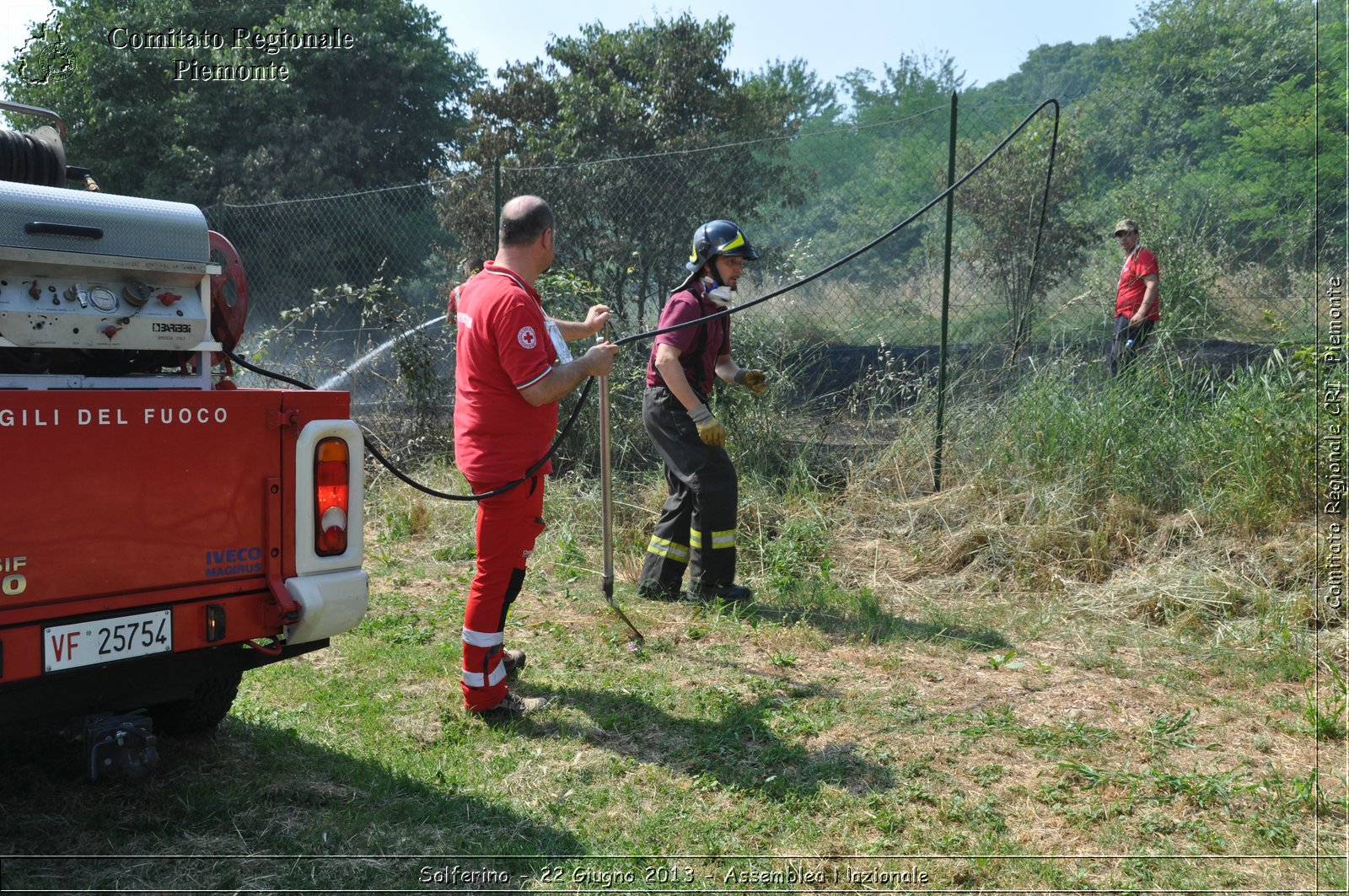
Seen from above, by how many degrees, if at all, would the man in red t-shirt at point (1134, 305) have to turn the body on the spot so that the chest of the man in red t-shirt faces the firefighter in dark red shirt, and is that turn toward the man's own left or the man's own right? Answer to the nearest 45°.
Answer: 0° — they already face them

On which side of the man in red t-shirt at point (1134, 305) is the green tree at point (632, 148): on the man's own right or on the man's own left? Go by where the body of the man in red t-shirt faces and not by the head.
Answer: on the man's own right

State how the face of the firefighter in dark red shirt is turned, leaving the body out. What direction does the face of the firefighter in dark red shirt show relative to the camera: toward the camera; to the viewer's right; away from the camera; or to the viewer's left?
to the viewer's right

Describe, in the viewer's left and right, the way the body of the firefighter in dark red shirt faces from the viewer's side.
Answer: facing to the right of the viewer

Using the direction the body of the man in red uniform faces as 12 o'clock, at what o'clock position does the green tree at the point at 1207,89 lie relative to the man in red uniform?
The green tree is roughly at 10 o'clock from the man in red uniform.

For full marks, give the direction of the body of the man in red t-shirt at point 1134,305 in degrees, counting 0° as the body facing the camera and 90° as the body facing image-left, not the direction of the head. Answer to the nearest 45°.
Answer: approximately 45°

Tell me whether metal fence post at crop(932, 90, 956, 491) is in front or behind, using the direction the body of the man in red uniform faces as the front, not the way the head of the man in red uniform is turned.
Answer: in front

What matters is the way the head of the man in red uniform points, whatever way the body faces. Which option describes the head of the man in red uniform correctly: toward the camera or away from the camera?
away from the camera

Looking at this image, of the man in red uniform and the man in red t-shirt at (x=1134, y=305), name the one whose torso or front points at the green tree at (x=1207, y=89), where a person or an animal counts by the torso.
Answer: the man in red uniform

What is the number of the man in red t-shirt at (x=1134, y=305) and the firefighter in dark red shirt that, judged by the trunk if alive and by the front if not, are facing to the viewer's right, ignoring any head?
1

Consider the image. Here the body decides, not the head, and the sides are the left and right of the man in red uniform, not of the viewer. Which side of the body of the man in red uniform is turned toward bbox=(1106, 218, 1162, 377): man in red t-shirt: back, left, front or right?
front

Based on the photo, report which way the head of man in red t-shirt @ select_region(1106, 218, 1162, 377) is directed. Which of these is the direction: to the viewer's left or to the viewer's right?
to the viewer's left

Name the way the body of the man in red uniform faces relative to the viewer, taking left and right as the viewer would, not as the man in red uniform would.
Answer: facing away from the viewer and to the right of the viewer

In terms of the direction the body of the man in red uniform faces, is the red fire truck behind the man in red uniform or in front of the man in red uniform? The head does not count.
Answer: behind
